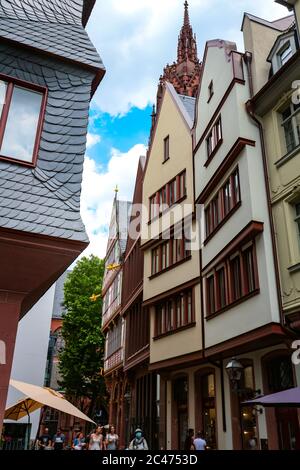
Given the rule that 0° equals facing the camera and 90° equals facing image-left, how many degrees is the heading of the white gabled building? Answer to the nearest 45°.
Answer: approximately 45°

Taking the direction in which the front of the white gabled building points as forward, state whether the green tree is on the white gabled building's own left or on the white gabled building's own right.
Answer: on the white gabled building's own right
